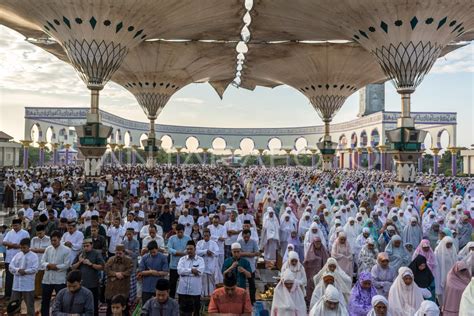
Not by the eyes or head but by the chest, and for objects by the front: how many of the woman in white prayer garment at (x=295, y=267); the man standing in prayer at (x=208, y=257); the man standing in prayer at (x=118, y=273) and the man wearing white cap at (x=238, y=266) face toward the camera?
4

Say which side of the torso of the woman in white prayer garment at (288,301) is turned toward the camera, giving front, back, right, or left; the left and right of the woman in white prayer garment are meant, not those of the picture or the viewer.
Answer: front

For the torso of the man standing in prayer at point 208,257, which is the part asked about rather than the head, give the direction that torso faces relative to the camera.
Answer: toward the camera

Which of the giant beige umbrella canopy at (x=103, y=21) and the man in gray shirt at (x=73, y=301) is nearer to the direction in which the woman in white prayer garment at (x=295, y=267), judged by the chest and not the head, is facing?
the man in gray shirt

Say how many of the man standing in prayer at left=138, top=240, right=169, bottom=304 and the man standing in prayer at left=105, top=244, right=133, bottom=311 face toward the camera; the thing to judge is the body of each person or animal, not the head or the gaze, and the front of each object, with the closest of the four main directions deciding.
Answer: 2

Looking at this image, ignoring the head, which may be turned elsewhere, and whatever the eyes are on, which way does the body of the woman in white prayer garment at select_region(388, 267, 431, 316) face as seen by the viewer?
toward the camera

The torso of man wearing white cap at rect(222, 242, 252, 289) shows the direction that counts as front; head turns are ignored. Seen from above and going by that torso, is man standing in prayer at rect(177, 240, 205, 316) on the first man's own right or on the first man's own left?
on the first man's own right

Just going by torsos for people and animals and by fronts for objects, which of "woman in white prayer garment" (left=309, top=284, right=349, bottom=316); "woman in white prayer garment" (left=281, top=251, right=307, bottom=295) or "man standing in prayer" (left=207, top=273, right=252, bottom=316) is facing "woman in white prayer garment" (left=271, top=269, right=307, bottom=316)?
"woman in white prayer garment" (left=281, top=251, right=307, bottom=295)

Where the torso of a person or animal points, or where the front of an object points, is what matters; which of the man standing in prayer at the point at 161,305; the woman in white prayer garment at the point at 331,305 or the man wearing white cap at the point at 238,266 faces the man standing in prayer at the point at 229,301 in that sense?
the man wearing white cap

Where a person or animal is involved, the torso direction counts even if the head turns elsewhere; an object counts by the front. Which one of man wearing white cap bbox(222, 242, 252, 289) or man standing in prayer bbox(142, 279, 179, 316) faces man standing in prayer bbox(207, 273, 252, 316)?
the man wearing white cap

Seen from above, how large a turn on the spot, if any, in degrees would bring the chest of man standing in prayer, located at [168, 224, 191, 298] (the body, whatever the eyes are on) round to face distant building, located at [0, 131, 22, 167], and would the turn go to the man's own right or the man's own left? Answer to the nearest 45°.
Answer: approximately 135° to the man's own right

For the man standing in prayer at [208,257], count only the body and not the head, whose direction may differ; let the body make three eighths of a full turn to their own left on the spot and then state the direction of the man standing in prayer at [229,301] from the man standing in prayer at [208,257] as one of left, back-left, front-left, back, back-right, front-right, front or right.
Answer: back-right
